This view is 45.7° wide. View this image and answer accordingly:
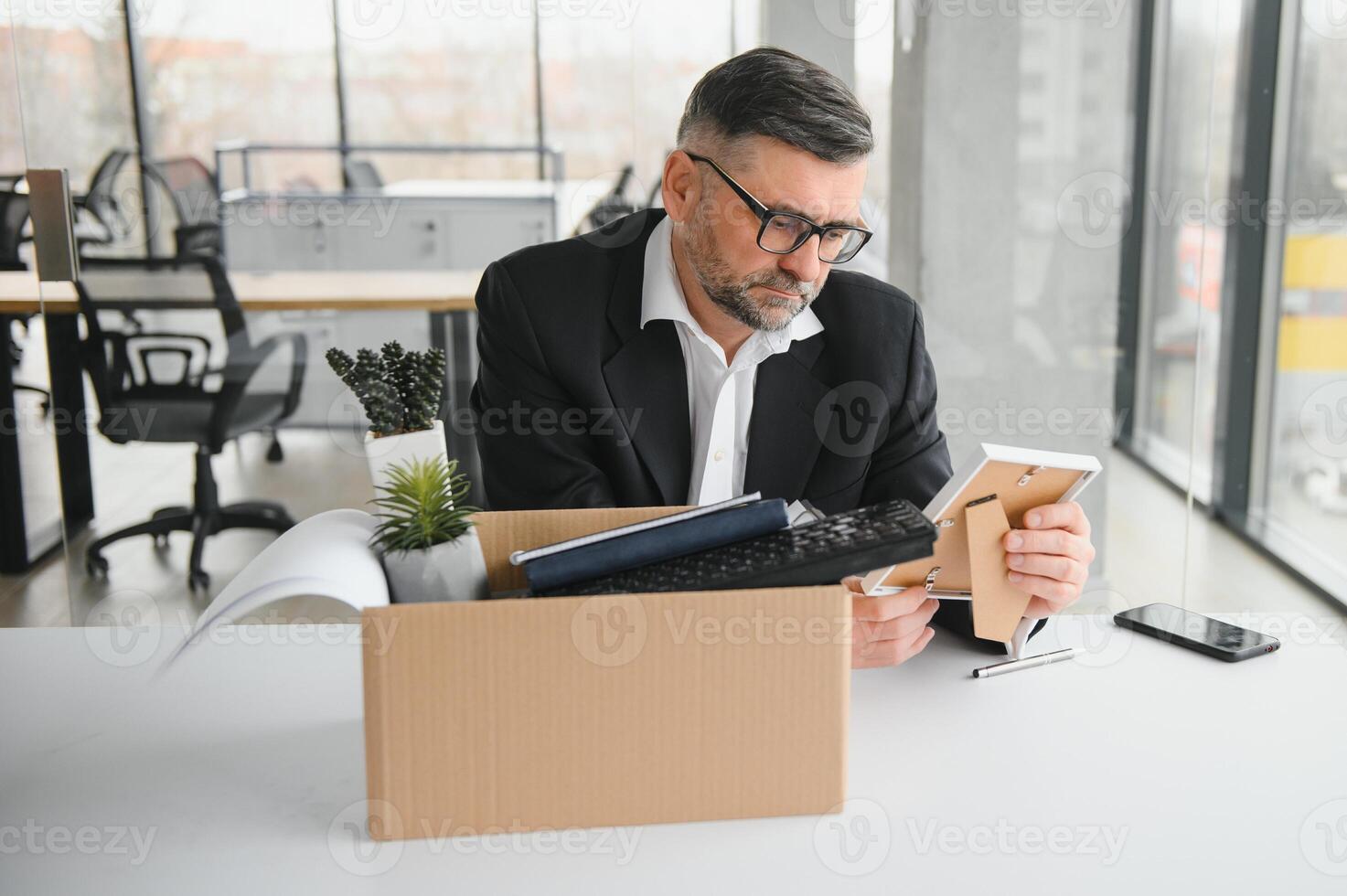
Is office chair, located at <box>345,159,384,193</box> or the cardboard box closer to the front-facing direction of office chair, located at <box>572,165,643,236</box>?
the office chair

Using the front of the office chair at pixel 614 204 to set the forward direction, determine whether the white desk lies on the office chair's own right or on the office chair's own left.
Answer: on the office chair's own left

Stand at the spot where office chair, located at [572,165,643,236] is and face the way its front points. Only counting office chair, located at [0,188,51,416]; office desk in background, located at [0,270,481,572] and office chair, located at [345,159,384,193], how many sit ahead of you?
3

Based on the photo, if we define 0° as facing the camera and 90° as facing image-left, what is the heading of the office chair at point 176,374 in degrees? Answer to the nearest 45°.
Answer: approximately 225°

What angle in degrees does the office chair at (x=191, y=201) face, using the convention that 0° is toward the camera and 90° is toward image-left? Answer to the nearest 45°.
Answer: approximately 315°

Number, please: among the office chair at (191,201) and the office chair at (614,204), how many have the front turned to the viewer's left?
1

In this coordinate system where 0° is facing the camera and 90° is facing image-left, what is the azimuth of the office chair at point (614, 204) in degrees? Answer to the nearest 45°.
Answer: approximately 90°
